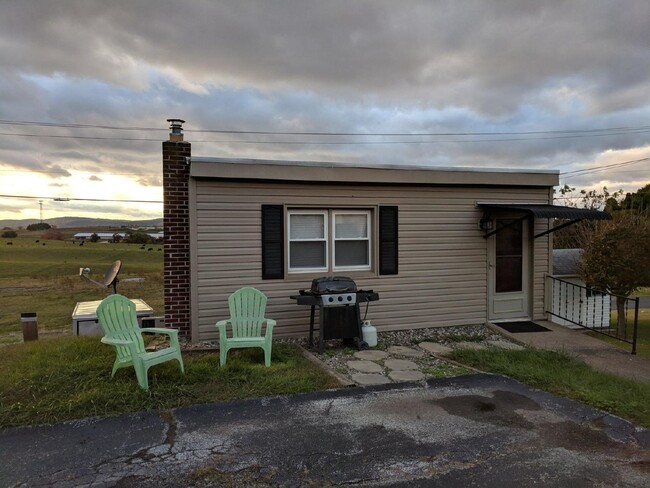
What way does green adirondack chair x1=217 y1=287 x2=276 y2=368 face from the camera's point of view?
toward the camera

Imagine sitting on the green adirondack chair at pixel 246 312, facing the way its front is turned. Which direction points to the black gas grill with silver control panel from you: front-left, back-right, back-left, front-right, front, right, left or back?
left

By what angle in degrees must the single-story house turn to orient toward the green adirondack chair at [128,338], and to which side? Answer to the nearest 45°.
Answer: approximately 45° to its right

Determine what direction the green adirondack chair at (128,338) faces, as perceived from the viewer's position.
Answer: facing the viewer and to the right of the viewer

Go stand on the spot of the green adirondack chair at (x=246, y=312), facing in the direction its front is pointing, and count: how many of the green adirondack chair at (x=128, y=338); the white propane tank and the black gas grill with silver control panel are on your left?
2

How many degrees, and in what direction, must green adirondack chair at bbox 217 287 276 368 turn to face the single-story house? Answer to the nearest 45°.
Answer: approximately 135° to its left

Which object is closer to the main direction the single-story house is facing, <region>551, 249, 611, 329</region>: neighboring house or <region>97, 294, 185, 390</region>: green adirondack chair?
the green adirondack chair

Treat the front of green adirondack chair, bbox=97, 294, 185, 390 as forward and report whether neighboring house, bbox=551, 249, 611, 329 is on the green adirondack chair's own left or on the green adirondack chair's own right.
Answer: on the green adirondack chair's own left

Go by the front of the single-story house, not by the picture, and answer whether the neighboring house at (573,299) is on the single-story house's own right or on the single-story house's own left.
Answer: on the single-story house's own left

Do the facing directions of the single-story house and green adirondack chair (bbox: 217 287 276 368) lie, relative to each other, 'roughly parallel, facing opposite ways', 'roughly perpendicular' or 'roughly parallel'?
roughly parallel

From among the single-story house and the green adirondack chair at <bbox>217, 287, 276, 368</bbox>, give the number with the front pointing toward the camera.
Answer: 2

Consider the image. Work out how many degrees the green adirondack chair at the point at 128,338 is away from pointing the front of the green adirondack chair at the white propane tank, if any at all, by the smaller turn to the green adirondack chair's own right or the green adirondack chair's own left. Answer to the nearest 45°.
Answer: approximately 45° to the green adirondack chair's own left

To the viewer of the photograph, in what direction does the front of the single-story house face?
facing the viewer

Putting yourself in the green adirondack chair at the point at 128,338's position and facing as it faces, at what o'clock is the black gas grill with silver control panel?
The black gas grill with silver control panel is roughly at 10 o'clock from the green adirondack chair.
